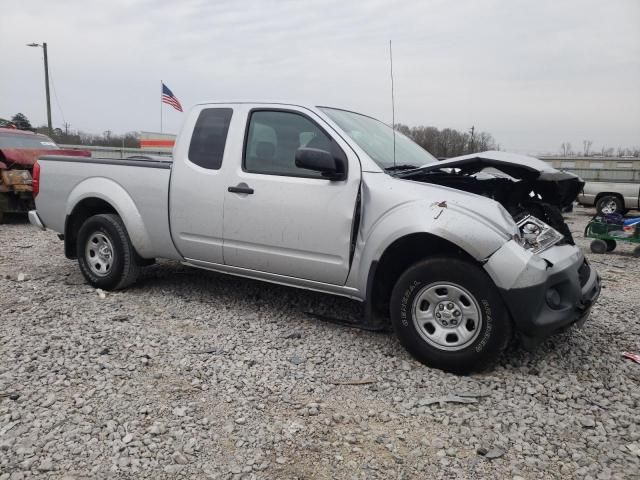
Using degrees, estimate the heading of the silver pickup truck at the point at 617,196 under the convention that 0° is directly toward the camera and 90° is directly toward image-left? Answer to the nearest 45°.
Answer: approximately 270°

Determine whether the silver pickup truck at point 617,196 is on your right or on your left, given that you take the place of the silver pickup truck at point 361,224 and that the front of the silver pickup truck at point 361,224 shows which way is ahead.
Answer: on your left

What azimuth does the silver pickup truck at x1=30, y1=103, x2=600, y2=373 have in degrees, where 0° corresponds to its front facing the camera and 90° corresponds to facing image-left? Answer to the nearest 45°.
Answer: approximately 315°

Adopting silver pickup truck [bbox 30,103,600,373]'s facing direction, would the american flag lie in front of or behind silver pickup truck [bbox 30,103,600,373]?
behind
